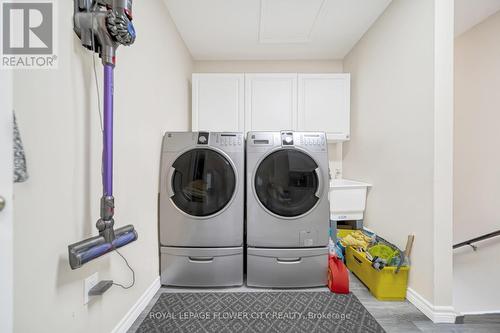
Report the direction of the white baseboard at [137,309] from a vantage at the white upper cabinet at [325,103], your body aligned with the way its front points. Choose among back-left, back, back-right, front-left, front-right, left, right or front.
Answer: front-right

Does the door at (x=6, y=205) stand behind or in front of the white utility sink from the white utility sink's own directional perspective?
in front

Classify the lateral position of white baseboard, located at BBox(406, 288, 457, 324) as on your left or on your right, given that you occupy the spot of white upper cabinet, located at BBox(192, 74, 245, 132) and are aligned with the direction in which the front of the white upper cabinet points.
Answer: on your left
